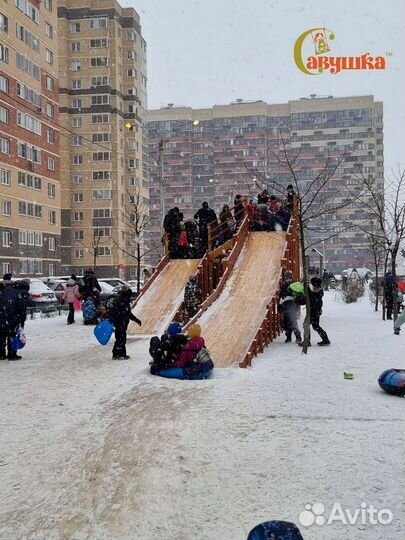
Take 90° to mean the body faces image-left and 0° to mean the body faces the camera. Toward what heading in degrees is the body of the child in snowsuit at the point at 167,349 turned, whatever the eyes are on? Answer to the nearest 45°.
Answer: approximately 45°

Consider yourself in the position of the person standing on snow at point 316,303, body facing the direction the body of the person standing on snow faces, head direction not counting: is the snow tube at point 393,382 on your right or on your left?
on your left

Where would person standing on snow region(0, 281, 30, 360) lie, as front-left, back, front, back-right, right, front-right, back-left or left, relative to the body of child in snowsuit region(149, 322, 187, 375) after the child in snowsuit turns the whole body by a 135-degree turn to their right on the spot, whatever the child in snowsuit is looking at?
front-left

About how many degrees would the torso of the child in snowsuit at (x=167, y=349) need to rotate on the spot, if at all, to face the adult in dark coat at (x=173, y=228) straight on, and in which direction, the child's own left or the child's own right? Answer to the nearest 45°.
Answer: approximately 135° to the child's own right

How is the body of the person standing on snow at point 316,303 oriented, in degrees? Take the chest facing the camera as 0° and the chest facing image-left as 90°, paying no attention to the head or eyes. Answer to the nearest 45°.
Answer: approximately 90°

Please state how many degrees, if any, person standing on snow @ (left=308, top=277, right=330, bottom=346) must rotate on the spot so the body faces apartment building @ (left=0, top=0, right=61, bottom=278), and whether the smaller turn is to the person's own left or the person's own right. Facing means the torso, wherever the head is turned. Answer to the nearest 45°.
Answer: approximately 45° to the person's own right

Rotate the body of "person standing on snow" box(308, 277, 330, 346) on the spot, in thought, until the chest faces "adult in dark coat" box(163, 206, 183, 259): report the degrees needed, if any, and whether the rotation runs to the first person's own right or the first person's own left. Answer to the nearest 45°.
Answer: approximately 45° to the first person's own right

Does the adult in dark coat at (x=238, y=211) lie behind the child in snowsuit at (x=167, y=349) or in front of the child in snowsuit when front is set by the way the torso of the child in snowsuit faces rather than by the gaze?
behind

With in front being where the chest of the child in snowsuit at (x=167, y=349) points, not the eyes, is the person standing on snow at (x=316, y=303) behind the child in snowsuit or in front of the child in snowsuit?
behind

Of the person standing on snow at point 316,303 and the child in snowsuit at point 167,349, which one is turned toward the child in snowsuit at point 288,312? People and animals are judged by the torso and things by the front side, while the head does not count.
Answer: the person standing on snow

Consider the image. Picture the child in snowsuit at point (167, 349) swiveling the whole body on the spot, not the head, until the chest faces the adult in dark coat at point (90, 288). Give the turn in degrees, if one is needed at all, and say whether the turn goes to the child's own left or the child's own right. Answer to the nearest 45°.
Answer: approximately 45° to the child's own right
